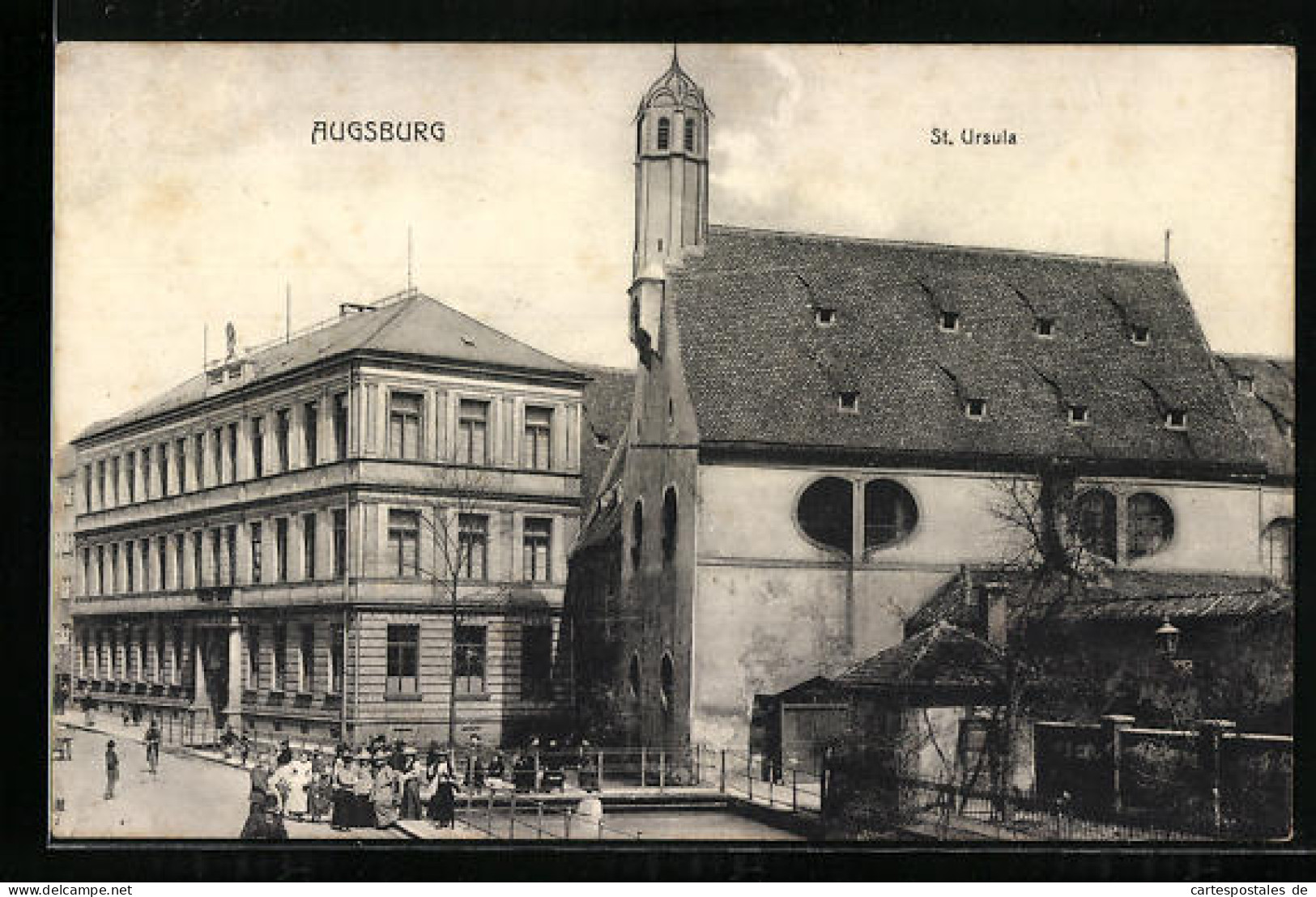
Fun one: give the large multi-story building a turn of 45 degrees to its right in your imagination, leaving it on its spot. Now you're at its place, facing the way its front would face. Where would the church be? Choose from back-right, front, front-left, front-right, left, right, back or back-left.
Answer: back

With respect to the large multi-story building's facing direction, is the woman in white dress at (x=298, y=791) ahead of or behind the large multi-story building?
ahead

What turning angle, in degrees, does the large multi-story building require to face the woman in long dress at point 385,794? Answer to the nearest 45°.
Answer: approximately 45° to its left

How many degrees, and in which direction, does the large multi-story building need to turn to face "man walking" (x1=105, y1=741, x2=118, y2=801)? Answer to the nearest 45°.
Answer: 0° — it already faces them

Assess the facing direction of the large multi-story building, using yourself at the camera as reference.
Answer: facing the viewer and to the left of the viewer
